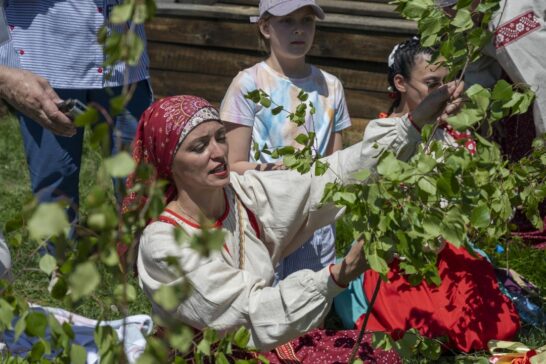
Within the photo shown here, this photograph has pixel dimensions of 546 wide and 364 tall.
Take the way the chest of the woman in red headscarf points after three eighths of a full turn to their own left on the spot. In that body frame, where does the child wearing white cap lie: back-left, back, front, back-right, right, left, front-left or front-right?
front

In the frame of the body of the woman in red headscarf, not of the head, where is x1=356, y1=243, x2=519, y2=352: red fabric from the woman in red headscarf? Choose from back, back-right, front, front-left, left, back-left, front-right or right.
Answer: left

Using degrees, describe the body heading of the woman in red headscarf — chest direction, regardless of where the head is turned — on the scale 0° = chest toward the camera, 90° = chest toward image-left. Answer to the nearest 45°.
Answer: approximately 315°
